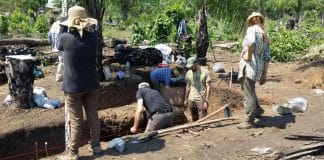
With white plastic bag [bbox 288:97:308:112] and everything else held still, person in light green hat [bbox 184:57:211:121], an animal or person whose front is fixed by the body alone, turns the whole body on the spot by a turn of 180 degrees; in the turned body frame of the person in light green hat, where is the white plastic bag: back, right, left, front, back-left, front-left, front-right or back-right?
front-right

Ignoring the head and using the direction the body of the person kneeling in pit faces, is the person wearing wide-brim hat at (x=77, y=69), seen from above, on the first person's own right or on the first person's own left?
on the first person's own left

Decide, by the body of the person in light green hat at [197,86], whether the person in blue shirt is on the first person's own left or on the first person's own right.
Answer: on the first person's own right

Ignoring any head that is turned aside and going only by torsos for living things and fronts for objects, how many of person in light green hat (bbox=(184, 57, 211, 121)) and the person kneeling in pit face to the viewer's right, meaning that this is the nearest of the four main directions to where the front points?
0

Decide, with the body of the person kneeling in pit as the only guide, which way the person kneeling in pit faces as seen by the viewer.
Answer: to the viewer's left

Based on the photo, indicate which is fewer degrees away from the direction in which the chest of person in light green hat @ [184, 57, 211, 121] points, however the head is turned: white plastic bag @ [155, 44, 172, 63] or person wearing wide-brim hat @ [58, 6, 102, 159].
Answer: the person wearing wide-brim hat

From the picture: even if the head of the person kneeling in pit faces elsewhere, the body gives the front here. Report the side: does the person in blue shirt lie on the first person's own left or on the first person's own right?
on the first person's own right

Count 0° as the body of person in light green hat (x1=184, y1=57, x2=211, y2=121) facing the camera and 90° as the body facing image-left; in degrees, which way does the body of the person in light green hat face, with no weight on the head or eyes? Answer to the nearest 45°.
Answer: approximately 45°

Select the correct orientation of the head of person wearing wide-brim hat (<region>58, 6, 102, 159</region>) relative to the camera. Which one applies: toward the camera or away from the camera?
away from the camera

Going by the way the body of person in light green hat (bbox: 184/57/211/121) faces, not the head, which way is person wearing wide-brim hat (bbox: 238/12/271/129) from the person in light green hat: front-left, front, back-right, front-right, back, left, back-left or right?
left

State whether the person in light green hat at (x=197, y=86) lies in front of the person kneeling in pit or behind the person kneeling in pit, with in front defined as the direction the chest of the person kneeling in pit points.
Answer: behind

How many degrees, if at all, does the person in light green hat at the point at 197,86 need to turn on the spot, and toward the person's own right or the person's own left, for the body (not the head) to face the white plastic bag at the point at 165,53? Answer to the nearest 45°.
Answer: approximately 135° to the person's own right

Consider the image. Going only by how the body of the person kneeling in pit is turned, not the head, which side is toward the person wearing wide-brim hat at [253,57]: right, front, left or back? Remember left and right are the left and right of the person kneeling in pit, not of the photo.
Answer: back

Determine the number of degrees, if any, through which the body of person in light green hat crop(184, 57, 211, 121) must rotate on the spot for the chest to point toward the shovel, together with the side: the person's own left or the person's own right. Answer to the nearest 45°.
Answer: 0° — they already face it
